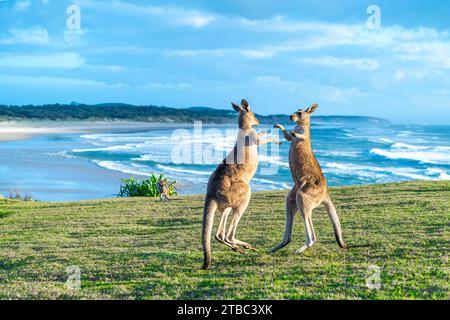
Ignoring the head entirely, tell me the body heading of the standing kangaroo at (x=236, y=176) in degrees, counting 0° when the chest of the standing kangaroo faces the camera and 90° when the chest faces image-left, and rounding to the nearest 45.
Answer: approximately 270°

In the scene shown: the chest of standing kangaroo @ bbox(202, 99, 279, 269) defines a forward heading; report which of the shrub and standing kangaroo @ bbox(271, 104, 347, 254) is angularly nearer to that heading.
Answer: the standing kangaroo

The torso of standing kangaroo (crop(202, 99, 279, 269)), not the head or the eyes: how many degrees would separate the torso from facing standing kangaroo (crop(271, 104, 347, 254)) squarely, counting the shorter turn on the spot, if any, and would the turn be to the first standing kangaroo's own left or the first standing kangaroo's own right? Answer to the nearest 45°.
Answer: approximately 45° to the first standing kangaroo's own left

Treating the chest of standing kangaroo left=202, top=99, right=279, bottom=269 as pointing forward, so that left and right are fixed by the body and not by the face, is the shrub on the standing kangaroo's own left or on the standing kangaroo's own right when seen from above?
on the standing kangaroo's own left
